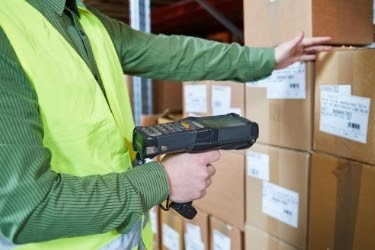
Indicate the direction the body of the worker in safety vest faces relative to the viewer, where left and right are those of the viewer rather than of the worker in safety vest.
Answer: facing the viewer and to the right of the viewer

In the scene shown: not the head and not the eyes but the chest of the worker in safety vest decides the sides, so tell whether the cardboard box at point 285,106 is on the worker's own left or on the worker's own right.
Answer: on the worker's own left
